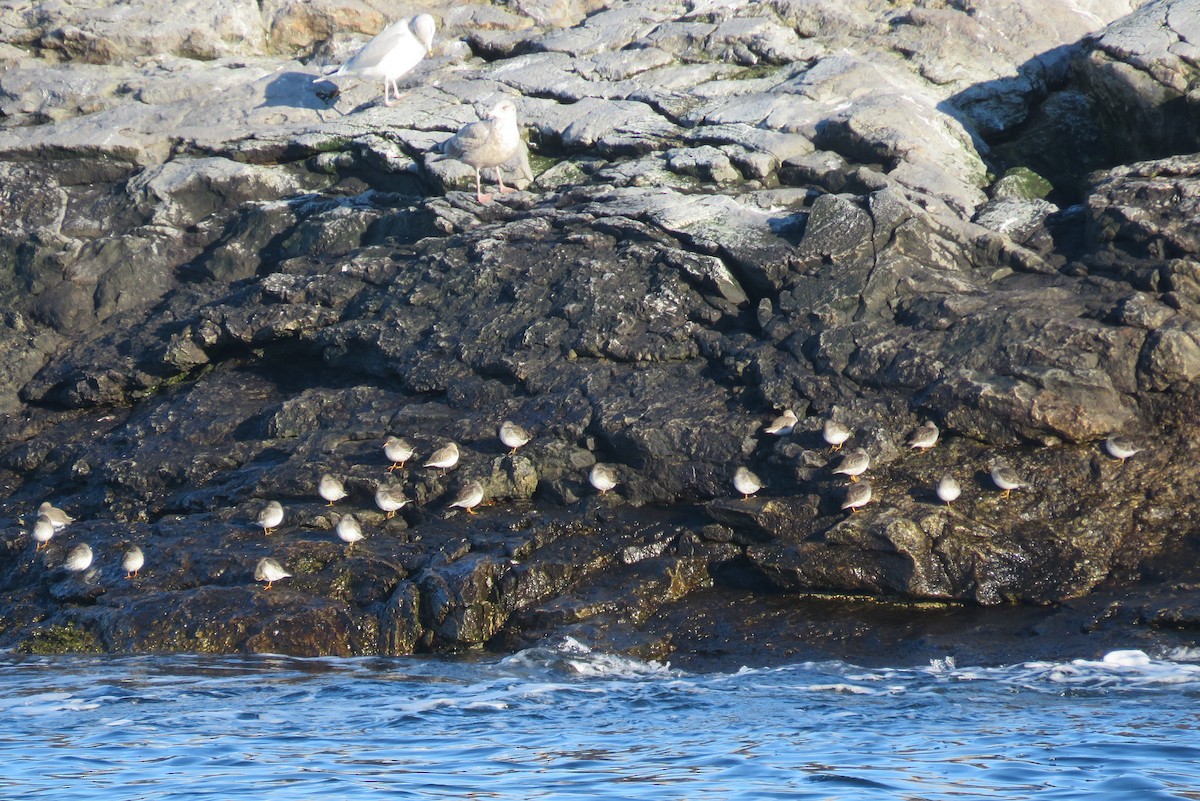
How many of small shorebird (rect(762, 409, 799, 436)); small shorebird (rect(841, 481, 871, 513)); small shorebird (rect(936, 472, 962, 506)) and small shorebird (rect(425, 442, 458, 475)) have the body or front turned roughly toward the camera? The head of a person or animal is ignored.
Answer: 1

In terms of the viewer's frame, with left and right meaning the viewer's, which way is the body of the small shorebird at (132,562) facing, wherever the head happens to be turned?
facing the viewer

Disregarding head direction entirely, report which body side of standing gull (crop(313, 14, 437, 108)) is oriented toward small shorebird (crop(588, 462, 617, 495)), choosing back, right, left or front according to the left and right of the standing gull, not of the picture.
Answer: right

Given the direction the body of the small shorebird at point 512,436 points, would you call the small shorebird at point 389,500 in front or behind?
in front

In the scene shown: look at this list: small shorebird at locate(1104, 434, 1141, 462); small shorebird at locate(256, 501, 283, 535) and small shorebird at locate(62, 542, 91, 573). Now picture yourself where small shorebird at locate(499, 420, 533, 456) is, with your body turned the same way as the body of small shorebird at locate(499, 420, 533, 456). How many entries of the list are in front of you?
2

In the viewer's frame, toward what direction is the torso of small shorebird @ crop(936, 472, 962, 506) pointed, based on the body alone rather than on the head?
toward the camera
